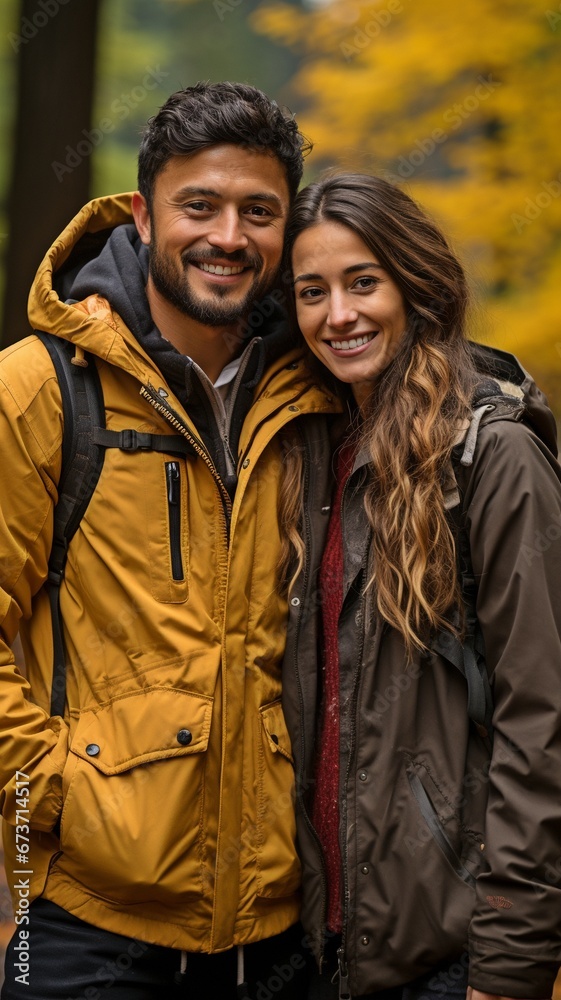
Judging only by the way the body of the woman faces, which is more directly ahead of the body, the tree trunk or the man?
the man

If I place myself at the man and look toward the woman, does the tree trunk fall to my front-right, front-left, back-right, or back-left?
back-left

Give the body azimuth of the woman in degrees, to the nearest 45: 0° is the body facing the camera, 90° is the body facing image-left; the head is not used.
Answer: approximately 45°

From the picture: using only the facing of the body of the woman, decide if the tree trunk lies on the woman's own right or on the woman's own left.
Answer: on the woman's own right

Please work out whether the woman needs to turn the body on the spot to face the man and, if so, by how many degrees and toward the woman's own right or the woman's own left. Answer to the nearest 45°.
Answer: approximately 45° to the woman's own right

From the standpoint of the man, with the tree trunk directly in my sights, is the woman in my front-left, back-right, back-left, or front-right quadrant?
back-right
